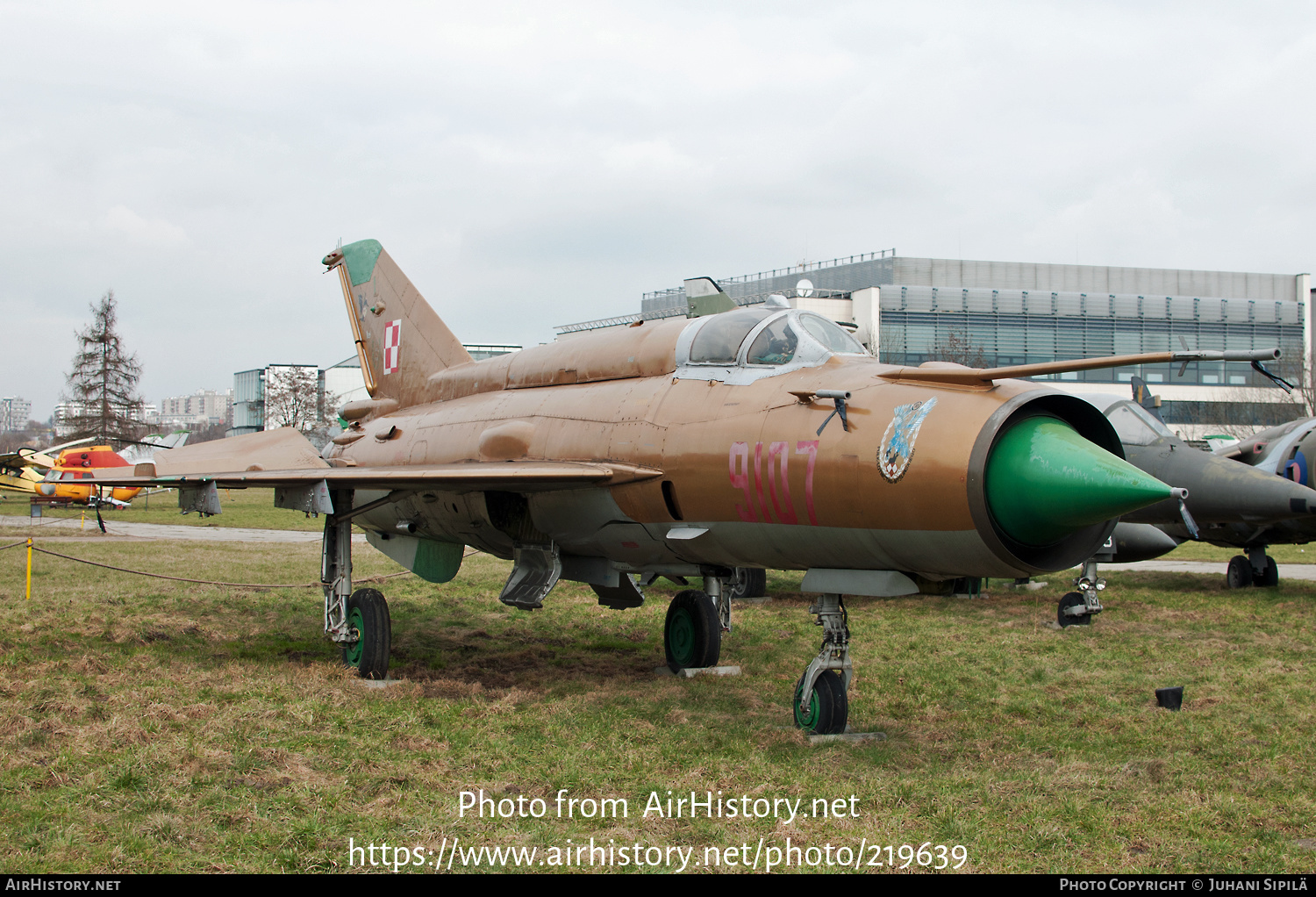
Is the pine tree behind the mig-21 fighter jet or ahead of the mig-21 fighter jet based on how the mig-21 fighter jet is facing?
behind

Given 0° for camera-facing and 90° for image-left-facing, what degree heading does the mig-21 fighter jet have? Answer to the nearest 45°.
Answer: approximately 315°
